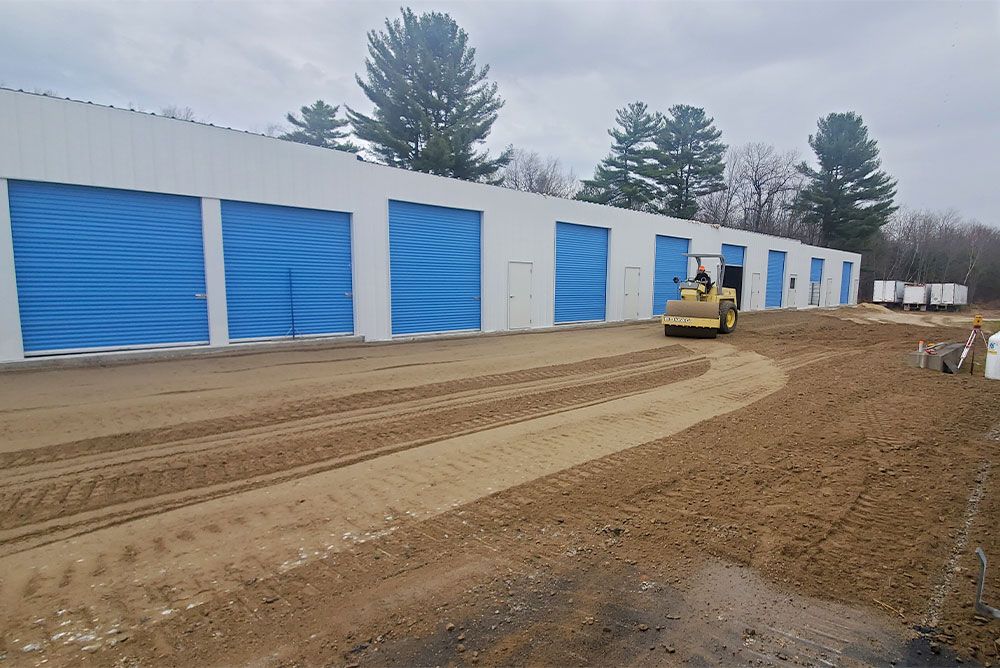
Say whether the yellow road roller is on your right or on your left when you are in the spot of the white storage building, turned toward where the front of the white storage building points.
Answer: on your left

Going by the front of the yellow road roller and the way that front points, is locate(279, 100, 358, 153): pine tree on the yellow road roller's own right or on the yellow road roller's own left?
on the yellow road roller's own right

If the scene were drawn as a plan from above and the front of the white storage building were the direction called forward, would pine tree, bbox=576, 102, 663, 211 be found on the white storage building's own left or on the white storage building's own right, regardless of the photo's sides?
on the white storage building's own left

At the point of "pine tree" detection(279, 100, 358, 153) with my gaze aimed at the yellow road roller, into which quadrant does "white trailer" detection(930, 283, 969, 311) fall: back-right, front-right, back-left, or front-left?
front-left

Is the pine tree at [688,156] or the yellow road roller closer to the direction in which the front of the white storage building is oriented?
the yellow road roller

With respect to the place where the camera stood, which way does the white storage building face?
facing the viewer and to the right of the viewer

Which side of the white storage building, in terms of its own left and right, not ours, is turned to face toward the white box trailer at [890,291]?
left

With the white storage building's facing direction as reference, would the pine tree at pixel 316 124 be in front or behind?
behind

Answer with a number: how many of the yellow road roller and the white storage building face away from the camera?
0

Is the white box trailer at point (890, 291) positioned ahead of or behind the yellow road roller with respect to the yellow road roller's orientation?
behind

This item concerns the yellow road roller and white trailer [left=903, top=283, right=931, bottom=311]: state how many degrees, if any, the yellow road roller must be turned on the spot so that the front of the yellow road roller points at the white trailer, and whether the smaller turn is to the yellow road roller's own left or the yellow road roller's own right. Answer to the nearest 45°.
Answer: approximately 180°

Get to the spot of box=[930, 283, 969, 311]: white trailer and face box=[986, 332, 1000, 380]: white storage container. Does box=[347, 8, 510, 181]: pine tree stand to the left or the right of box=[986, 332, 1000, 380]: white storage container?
right

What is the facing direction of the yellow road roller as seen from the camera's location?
facing the viewer and to the left of the viewer

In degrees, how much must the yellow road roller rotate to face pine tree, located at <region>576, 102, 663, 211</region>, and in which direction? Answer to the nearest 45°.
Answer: approximately 135° to its right

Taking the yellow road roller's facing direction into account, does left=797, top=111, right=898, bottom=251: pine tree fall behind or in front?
behind
